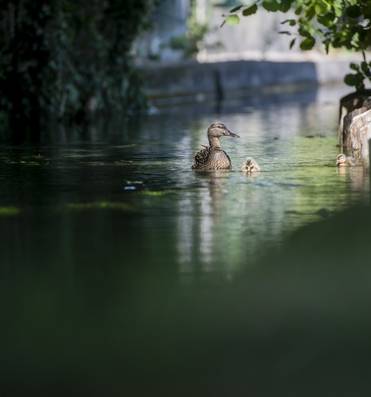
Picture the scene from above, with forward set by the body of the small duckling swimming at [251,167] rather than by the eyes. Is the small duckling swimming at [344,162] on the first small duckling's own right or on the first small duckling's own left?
on the first small duckling's own left

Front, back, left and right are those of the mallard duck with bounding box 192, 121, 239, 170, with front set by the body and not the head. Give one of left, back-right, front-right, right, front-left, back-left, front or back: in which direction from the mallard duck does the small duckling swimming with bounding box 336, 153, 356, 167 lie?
front-left

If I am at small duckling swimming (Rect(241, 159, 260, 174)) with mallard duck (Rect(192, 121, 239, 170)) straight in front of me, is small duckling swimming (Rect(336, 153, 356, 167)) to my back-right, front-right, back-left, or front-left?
back-right

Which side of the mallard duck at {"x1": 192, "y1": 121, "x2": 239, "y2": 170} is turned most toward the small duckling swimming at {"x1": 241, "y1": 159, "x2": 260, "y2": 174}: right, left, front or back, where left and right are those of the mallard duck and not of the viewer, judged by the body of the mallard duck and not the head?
front

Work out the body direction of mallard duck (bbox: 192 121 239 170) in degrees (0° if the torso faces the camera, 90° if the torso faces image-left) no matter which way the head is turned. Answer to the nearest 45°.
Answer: approximately 315°
